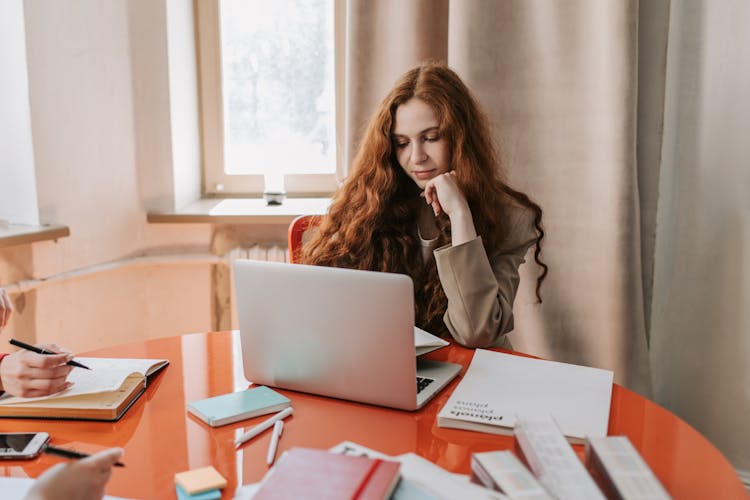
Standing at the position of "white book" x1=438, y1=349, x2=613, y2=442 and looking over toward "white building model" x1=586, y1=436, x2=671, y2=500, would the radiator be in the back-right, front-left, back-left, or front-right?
back-right

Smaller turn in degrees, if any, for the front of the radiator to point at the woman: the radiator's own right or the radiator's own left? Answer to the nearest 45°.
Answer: approximately 45° to the radiator's own left

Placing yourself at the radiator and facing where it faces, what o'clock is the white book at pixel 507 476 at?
The white book is roughly at 12 o'clock from the radiator.

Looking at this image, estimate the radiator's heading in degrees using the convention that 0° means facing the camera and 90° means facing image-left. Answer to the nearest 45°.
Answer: approximately 0°

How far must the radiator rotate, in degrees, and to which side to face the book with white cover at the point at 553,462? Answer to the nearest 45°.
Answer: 0° — it already faces it

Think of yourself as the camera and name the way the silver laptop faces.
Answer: facing away from the viewer and to the right of the viewer

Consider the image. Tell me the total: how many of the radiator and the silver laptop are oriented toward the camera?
1
